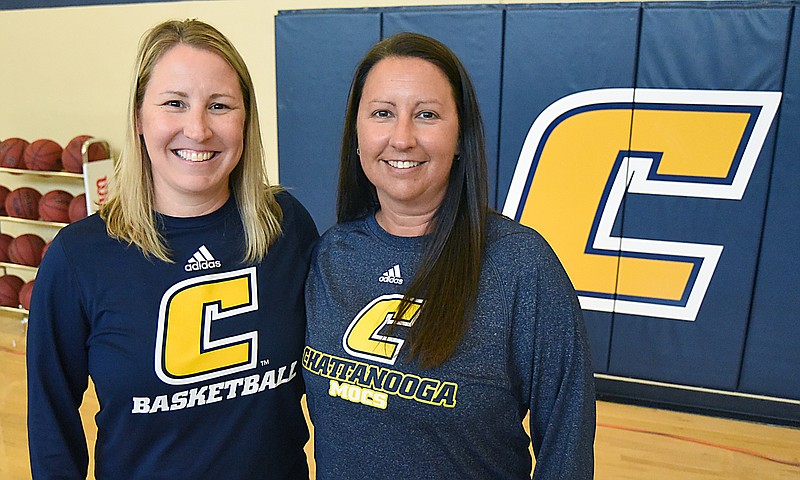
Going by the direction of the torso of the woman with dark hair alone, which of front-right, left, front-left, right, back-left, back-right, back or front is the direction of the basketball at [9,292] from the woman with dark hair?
right

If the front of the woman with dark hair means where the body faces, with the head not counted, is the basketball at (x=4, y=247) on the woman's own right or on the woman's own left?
on the woman's own right

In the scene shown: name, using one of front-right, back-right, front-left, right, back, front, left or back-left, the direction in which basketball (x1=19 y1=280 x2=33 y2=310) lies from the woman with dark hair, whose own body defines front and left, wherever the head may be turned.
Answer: right

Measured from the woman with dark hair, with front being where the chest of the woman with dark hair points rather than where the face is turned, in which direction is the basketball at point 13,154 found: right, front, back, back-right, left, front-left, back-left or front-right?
right

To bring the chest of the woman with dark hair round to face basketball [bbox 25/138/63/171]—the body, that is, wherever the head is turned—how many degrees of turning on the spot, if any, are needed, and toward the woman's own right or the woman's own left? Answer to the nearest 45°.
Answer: approximately 90° to the woman's own right

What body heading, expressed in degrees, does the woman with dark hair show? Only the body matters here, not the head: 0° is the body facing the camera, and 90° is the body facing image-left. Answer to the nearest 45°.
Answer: approximately 45°
